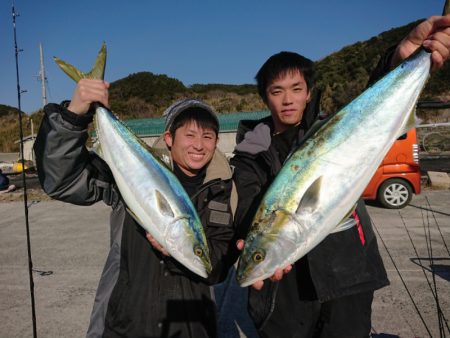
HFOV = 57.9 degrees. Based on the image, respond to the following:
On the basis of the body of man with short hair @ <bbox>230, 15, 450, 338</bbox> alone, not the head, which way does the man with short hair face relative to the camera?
toward the camera

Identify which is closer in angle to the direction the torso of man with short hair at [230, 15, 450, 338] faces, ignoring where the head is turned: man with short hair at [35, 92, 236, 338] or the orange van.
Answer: the man with short hair

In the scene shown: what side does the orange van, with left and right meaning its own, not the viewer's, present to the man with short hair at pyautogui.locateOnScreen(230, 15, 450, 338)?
left

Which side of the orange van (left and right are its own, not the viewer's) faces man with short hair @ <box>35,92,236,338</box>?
left

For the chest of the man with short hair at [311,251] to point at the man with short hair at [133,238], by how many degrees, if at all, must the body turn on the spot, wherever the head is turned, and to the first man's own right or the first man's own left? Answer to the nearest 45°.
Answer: approximately 90° to the first man's own right

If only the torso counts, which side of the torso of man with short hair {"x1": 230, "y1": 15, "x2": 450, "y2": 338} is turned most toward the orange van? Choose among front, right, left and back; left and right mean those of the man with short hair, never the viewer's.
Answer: back

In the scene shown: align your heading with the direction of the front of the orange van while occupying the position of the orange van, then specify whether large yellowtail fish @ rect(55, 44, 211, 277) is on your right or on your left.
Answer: on your left

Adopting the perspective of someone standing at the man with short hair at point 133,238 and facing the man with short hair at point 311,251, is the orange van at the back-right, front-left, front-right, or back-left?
front-left
